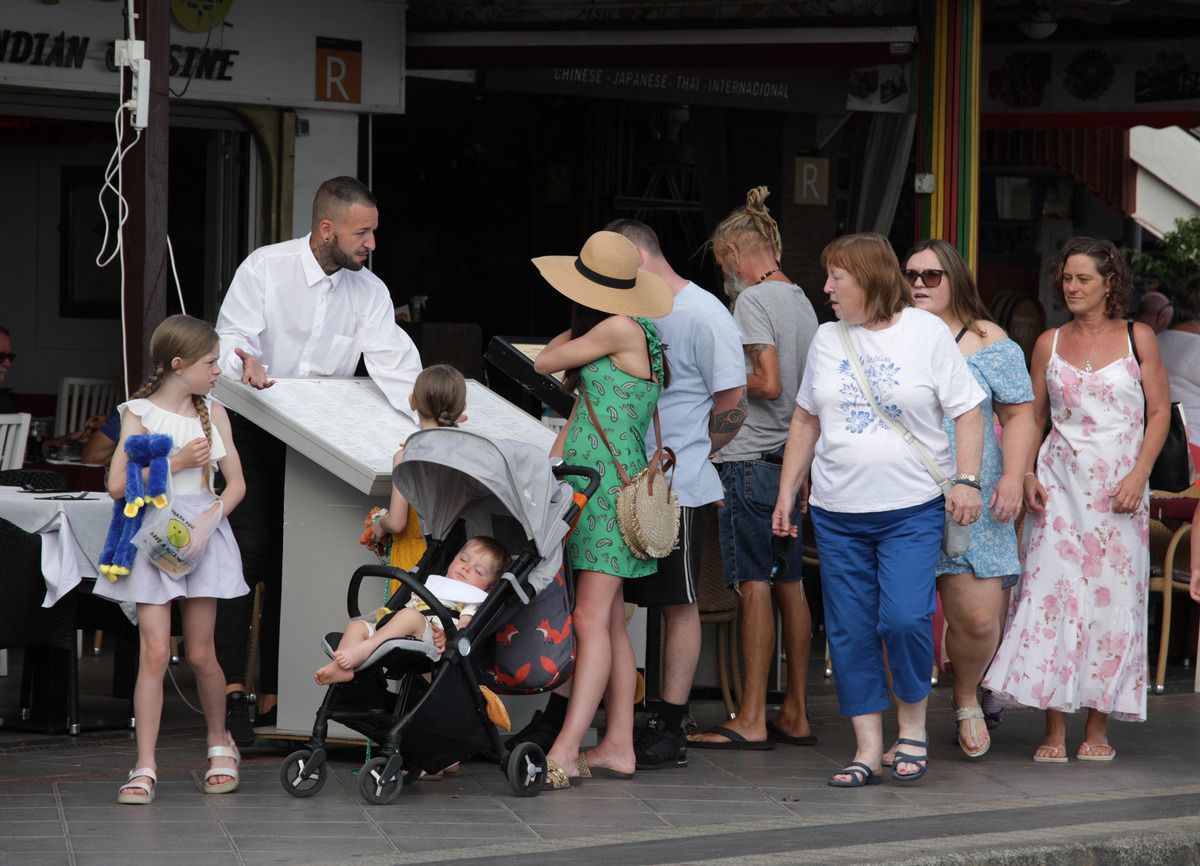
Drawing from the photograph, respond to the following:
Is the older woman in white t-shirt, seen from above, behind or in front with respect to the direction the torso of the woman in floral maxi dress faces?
in front

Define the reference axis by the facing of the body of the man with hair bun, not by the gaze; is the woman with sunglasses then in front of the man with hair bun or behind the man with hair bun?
behind

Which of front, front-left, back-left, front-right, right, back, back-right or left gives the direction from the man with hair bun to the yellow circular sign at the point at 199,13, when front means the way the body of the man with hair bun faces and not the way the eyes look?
front-right

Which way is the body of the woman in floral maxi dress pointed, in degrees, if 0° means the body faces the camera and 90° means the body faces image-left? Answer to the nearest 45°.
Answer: approximately 0°

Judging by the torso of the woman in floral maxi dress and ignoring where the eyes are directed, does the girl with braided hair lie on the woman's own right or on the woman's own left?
on the woman's own right

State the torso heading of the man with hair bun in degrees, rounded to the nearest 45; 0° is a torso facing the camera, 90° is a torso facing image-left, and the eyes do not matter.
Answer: approximately 90°

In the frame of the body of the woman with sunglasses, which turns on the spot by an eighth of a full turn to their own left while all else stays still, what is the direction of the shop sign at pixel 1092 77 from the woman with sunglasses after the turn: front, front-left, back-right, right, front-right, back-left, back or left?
back

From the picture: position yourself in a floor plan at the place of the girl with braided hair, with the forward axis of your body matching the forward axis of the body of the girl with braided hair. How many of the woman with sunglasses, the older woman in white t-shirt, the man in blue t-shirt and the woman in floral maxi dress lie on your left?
4

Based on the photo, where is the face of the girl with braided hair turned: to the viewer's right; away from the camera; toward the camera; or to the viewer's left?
to the viewer's right

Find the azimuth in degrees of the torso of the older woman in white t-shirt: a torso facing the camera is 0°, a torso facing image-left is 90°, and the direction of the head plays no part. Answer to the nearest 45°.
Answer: approximately 45°

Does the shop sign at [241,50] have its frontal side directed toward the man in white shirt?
yes

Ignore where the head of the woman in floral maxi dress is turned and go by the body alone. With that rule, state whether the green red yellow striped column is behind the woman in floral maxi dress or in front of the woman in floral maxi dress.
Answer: behind

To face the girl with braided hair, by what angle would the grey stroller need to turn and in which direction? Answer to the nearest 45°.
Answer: approximately 45° to its right

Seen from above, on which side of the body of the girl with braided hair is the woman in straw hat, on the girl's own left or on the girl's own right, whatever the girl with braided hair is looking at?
on the girl's own left
